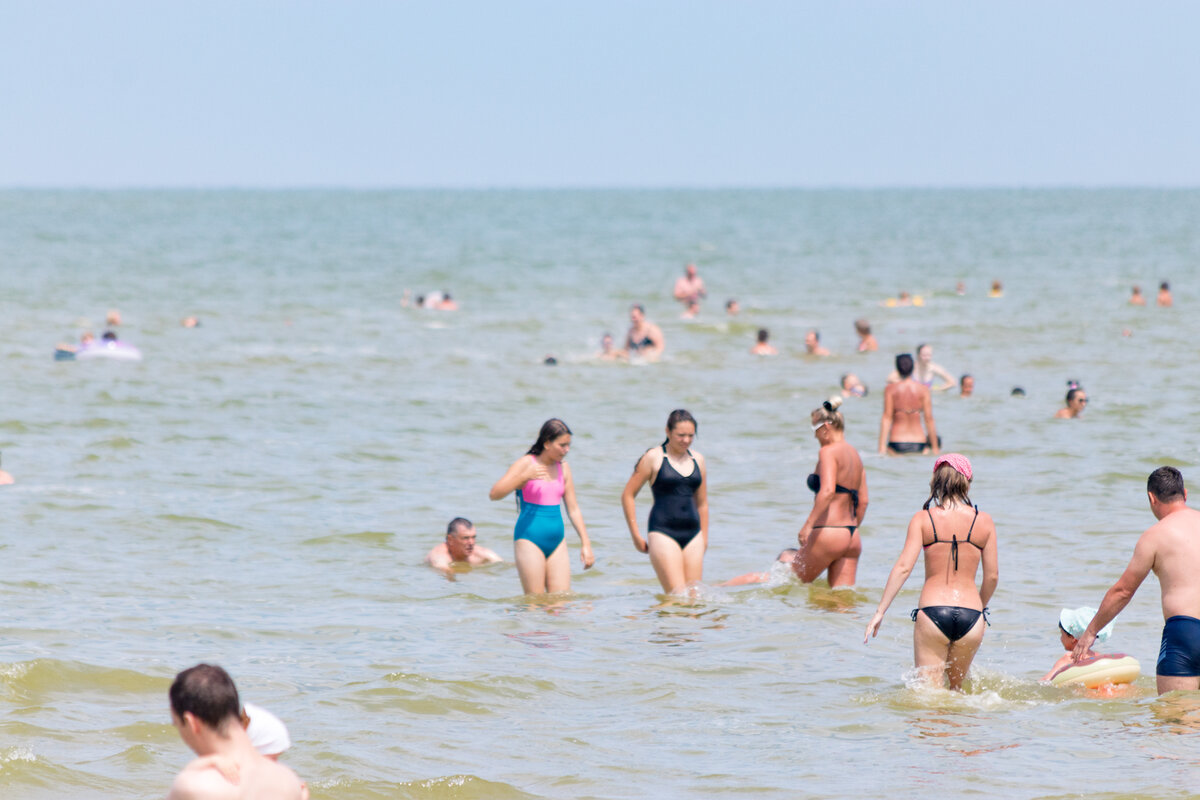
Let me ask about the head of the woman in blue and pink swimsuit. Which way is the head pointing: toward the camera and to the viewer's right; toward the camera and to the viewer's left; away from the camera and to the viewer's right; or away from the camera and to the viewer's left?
toward the camera and to the viewer's right

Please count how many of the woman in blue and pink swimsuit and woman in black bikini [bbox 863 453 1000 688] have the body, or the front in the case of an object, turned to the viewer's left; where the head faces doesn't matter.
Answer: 0

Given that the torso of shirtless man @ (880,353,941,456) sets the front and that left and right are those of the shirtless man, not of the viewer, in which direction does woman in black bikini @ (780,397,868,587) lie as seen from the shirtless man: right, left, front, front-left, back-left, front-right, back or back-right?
back

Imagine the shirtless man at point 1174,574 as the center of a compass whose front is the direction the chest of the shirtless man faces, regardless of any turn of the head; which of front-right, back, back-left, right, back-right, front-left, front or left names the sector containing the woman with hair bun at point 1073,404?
front-right

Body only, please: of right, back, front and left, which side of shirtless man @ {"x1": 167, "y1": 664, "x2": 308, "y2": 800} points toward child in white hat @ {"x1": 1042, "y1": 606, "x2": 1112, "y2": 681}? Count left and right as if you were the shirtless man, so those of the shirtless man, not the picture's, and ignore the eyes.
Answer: right

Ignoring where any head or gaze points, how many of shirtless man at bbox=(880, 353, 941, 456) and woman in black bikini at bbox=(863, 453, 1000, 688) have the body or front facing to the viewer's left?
0

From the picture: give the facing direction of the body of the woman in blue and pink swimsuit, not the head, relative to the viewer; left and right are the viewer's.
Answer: facing the viewer and to the right of the viewer

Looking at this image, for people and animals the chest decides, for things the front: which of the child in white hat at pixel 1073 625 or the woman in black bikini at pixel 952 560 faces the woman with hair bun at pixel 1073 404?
the woman in black bikini

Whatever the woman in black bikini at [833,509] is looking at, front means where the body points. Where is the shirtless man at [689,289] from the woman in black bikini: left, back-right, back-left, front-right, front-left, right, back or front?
front-right

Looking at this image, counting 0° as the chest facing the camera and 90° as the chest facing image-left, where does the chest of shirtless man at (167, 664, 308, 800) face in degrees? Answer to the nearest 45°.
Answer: approximately 135°

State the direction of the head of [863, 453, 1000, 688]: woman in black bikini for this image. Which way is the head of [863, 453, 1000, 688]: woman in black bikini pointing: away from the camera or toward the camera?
away from the camera

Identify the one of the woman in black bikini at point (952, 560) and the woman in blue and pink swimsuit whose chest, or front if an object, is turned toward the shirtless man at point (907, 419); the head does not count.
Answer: the woman in black bikini

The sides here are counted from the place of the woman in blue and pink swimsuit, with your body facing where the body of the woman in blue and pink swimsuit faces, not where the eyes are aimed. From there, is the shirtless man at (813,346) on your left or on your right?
on your left

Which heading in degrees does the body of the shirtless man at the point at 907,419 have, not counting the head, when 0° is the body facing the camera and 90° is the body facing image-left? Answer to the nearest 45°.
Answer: approximately 180°

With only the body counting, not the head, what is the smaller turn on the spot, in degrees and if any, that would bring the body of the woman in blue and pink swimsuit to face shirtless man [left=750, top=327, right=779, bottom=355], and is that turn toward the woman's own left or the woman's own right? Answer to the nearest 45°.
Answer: approximately 135° to the woman's own left

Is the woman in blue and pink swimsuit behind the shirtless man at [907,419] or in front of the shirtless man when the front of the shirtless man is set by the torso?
behind
